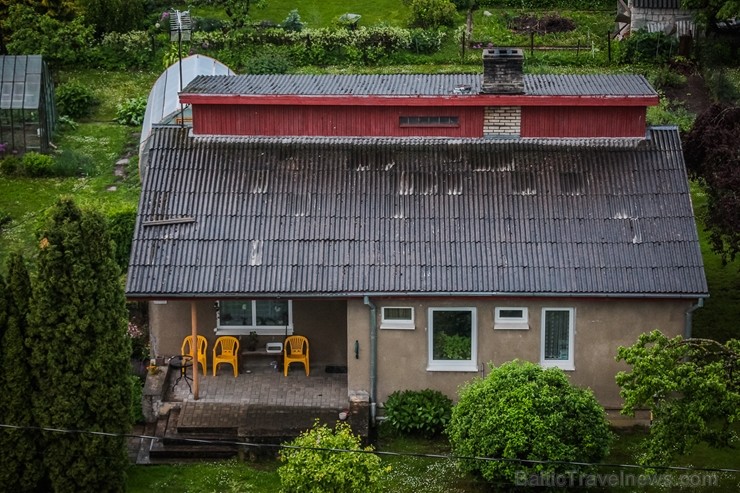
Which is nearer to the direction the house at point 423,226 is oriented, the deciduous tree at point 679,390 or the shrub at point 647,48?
the deciduous tree

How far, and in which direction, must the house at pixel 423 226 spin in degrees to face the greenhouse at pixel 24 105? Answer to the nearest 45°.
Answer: approximately 135° to its right

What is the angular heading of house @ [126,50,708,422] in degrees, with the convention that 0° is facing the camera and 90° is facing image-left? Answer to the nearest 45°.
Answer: approximately 0°

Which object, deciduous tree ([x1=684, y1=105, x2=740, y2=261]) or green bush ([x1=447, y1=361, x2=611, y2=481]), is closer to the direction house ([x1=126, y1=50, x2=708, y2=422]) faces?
the green bush

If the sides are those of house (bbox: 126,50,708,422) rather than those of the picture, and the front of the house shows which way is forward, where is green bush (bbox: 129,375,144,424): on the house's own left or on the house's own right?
on the house's own right

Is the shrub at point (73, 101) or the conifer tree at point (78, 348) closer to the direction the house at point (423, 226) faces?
the conifer tree

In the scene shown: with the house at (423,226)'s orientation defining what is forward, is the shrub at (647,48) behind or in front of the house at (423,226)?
behind

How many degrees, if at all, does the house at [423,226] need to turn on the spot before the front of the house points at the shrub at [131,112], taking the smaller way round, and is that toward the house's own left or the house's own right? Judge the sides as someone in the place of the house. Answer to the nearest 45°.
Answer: approximately 135° to the house's own right

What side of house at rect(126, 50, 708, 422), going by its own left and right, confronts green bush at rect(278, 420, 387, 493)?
front

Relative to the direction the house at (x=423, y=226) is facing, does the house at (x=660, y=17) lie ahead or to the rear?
to the rear

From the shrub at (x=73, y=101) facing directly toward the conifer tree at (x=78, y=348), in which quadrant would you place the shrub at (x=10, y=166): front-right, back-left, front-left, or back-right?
front-right

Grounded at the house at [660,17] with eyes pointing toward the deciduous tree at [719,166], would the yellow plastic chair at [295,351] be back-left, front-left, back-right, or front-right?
front-right

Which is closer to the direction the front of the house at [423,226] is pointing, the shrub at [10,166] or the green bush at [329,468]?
the green bush

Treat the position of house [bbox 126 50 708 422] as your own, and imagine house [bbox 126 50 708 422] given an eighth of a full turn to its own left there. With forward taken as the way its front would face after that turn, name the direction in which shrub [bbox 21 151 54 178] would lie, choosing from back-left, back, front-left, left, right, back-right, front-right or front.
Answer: back

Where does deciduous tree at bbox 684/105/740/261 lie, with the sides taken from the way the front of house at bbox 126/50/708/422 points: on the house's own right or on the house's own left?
on the house's own left
